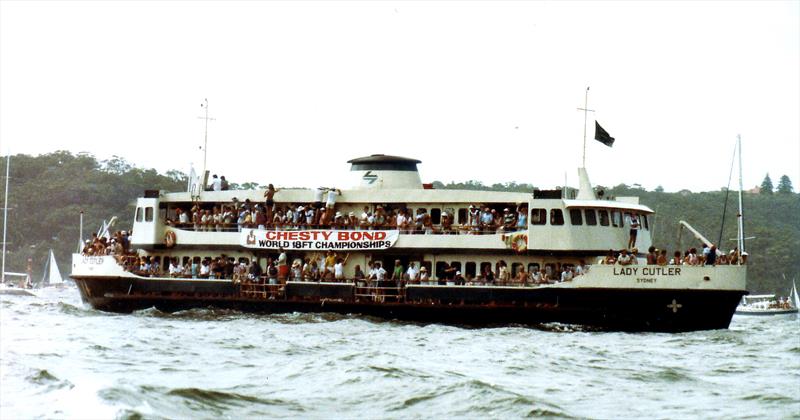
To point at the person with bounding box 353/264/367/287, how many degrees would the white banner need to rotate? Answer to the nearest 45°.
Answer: approximately 45° to its left

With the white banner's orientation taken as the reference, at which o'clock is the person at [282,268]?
The person is roughly at 3 o'clock from the white banner.

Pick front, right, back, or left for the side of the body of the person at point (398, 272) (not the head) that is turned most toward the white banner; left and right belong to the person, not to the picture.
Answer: right

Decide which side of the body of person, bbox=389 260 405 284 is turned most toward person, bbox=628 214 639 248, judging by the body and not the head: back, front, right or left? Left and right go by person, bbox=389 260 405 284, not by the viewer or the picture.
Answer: left

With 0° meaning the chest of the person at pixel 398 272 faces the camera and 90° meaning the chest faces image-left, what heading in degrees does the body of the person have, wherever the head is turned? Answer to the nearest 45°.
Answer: approximately 0°

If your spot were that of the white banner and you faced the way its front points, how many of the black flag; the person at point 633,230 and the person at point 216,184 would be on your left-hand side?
2

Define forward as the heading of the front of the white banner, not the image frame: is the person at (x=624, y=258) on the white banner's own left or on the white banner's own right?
on the white banner's own left

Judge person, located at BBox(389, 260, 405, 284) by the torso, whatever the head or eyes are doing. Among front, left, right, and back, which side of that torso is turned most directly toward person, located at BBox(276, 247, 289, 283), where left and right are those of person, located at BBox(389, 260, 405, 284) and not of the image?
right

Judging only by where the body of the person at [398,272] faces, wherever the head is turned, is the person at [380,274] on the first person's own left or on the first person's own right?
on the first person's own right

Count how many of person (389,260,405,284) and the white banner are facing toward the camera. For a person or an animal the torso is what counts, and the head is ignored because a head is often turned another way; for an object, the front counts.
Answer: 2
